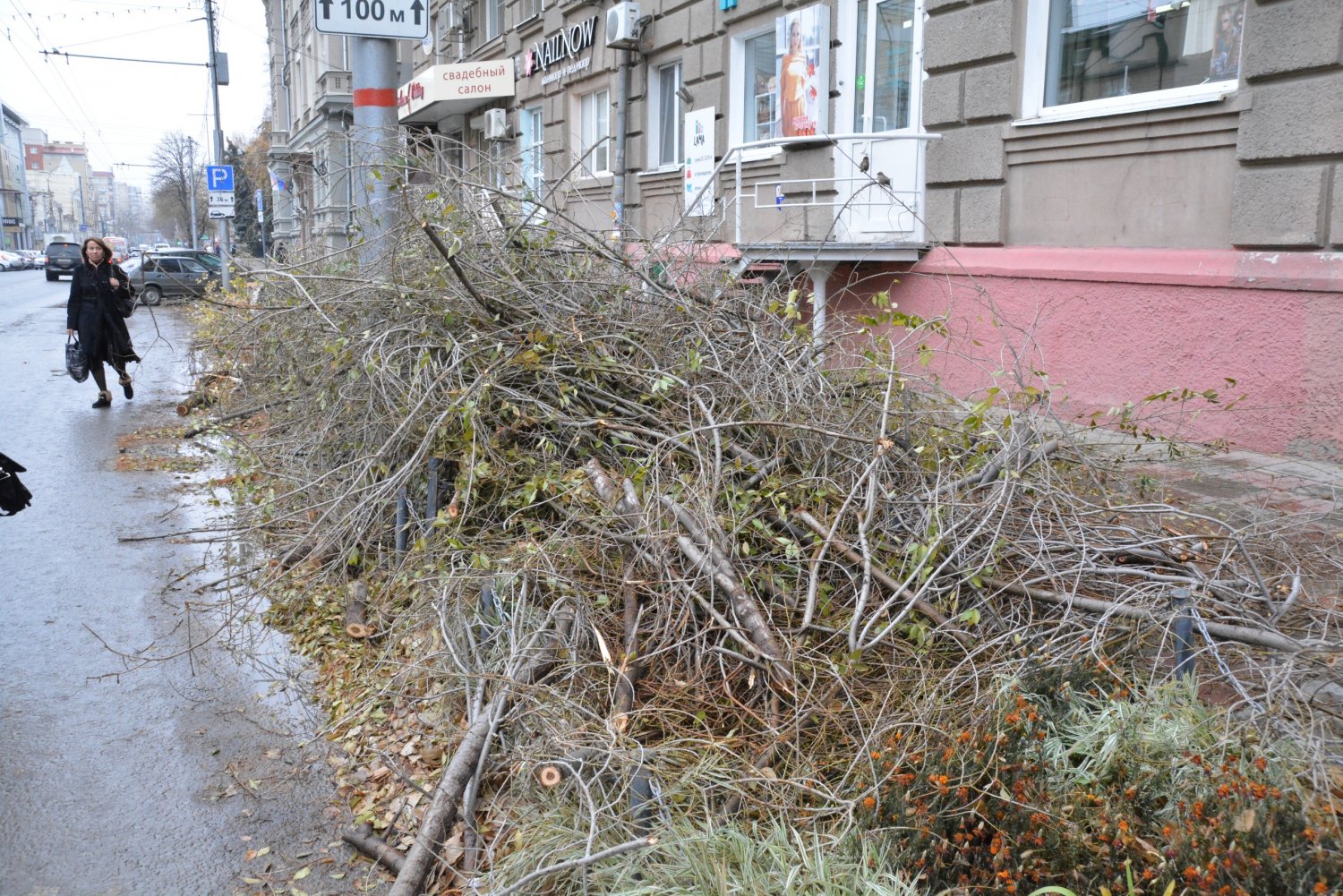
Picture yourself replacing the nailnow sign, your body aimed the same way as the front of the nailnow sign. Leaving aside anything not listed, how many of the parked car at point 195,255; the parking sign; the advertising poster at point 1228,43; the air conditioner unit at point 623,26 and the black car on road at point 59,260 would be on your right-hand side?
3

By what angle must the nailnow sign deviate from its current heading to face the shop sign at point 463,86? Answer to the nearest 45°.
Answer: approximately 90° to its right

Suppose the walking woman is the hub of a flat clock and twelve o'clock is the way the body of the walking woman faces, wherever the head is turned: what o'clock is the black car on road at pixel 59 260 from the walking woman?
The black car on road is roughly at 6 o'clock from the walking woman.

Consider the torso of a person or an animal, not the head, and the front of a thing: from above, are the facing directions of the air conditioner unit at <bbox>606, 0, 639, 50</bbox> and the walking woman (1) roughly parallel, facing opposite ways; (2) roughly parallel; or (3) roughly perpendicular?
roughly perpendicular
